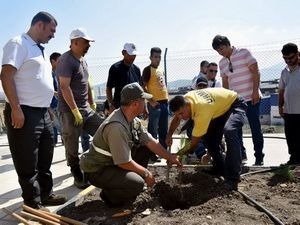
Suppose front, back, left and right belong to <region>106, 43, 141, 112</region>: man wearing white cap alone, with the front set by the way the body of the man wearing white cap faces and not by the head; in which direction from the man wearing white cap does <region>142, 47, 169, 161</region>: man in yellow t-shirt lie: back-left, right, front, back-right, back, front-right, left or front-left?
left

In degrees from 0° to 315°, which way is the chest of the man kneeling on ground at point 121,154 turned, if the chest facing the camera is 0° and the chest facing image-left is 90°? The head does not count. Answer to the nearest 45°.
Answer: approximately 270°

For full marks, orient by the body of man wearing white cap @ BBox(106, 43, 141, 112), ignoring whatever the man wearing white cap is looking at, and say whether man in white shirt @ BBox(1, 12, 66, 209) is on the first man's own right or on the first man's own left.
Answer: on the first man's own right

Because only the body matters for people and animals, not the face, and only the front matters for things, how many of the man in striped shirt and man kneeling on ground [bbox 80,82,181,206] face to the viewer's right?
1

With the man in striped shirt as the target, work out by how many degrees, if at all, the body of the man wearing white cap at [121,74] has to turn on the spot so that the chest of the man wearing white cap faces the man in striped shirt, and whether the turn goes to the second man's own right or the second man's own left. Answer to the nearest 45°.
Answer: approximately 45° to the second man's own left

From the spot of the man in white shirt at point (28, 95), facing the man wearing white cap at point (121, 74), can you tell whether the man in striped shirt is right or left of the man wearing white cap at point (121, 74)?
right

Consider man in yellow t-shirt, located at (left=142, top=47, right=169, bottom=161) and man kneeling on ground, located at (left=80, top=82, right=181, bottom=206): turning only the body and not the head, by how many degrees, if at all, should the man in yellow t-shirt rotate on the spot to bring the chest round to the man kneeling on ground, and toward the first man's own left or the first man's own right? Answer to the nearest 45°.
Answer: approximately 45° to the first man's own right

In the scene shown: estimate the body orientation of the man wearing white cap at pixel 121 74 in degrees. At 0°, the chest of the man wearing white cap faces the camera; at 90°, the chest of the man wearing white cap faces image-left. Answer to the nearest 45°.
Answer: approximately 315°

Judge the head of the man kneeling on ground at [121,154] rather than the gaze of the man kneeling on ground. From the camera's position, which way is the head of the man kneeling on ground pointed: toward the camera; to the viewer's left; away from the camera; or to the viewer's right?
to the viewer's right
